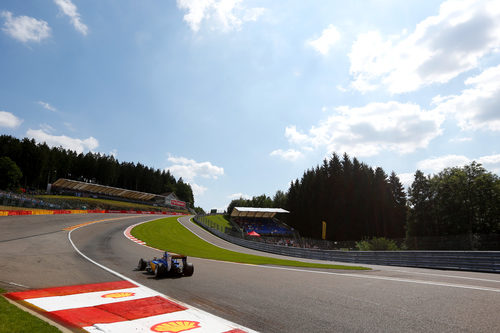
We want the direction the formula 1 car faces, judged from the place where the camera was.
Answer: facing away from the viewer and to the left of the viewer

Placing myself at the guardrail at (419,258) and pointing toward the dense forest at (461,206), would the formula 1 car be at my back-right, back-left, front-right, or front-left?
back-left

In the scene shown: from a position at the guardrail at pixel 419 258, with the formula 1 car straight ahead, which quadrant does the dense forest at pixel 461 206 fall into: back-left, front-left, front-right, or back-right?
back-right

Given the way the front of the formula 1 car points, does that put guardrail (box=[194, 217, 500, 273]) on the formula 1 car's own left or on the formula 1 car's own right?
on the formula 1 car's own right

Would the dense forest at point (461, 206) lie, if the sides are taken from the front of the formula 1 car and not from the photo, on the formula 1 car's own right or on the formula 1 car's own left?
on the formula 1 car's own right
